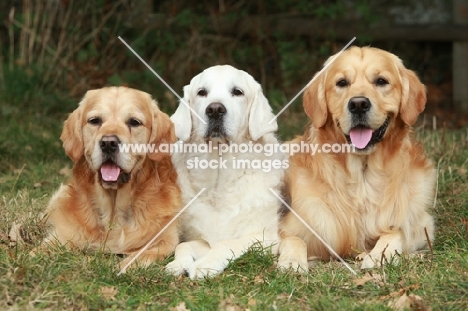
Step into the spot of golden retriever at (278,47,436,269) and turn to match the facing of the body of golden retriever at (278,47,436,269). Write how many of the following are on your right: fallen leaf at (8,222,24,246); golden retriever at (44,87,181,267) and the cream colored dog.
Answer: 3

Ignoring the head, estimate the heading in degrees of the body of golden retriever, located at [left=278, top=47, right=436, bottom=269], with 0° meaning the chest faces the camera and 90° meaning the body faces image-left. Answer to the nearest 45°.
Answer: approximately 0°

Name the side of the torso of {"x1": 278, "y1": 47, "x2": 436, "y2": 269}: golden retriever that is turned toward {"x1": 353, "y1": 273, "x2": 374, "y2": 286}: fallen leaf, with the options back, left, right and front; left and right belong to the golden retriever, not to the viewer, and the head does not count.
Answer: front

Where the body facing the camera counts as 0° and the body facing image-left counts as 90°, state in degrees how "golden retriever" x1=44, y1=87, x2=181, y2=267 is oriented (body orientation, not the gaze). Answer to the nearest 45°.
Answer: approximately 0°

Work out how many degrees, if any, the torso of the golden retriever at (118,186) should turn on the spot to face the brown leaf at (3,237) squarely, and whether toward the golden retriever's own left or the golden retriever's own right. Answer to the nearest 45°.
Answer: approximately 90° to the golden retriever's own right

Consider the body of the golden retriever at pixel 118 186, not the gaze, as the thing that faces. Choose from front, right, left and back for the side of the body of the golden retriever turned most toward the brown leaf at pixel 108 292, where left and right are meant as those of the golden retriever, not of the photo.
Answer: front

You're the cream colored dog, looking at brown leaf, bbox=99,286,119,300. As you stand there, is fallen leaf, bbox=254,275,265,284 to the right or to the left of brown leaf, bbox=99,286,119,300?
left

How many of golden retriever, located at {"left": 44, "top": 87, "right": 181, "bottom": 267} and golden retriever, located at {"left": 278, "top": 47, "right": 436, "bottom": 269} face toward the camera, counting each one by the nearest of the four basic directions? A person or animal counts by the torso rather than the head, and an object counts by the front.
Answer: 2

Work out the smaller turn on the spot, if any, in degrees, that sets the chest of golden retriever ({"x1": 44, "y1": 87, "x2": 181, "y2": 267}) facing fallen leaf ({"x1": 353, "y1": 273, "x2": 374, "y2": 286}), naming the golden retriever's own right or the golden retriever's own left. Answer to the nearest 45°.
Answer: approximately 45° to the golden retriever's own left

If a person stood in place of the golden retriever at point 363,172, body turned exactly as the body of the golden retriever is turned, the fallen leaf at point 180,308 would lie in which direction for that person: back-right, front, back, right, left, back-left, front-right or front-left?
front-right

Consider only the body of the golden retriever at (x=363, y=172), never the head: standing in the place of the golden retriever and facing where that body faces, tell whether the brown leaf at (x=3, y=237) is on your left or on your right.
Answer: on your right

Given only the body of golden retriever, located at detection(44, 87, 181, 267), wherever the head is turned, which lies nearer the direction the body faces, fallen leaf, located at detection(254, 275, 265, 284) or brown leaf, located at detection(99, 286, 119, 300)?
the brown leaf

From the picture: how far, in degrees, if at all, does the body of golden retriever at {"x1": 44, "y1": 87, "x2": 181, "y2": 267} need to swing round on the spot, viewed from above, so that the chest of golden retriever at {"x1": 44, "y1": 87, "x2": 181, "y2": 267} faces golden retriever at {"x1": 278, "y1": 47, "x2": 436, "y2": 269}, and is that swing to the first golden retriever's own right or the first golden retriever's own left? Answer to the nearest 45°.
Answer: approximately 90° to the first golden retriever's own left

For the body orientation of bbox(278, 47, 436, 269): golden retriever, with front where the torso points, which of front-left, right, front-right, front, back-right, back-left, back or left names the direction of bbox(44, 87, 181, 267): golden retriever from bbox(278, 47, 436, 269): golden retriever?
right
